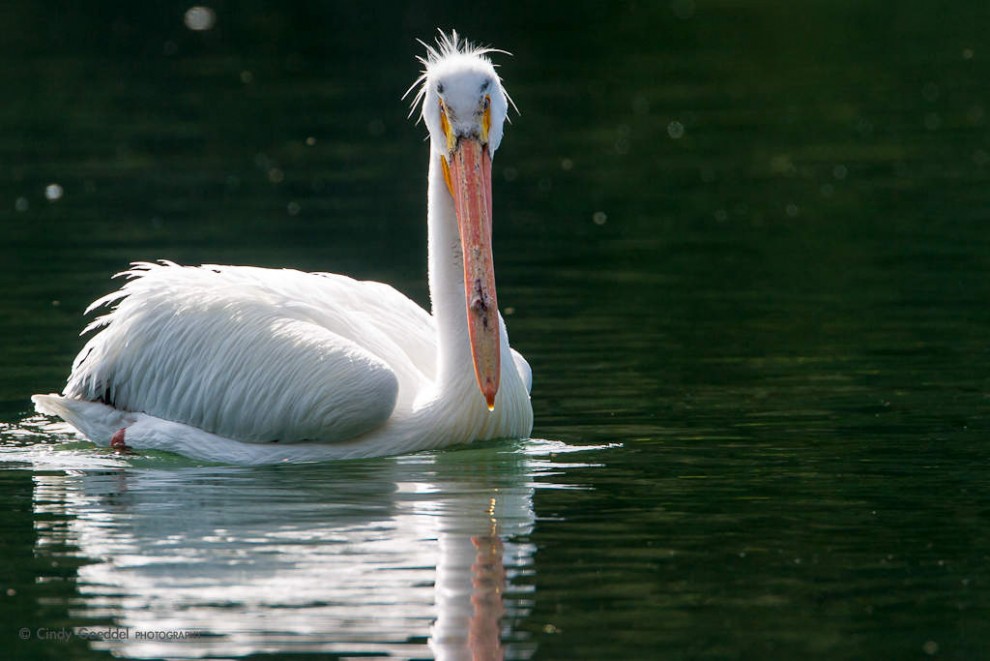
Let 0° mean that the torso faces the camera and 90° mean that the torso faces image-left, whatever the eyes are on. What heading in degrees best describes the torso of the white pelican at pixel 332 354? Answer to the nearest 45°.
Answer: approximately 315°
